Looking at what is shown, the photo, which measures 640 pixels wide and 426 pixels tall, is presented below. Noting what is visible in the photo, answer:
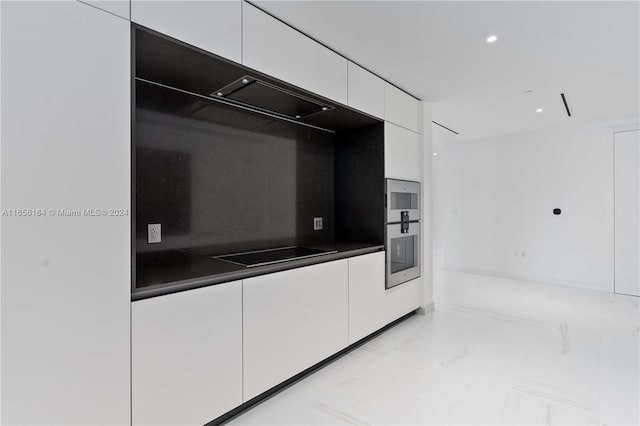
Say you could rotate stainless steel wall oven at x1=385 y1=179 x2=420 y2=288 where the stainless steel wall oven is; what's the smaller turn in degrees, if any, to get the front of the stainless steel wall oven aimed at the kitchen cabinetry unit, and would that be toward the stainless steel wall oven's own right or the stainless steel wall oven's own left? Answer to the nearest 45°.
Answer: approximately 90° to the stainless steel wall oven's own right

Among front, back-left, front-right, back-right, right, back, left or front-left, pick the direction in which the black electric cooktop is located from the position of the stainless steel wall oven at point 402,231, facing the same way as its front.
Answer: right

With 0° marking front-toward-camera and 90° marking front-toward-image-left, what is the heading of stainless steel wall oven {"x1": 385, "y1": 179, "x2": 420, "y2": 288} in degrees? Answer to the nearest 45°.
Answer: approximately 315°

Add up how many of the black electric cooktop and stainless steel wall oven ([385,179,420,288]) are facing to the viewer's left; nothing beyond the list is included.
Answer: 0

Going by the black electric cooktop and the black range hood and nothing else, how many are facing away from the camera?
0

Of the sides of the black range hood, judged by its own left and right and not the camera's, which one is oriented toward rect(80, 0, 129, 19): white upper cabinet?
right

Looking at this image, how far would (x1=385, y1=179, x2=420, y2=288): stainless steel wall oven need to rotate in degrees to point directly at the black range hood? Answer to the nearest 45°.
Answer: approximately 90° to its right

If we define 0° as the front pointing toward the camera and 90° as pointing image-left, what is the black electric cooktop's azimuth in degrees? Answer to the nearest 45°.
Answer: approximately 315°

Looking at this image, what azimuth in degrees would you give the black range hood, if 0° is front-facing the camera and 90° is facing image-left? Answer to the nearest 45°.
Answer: approximately 315°
